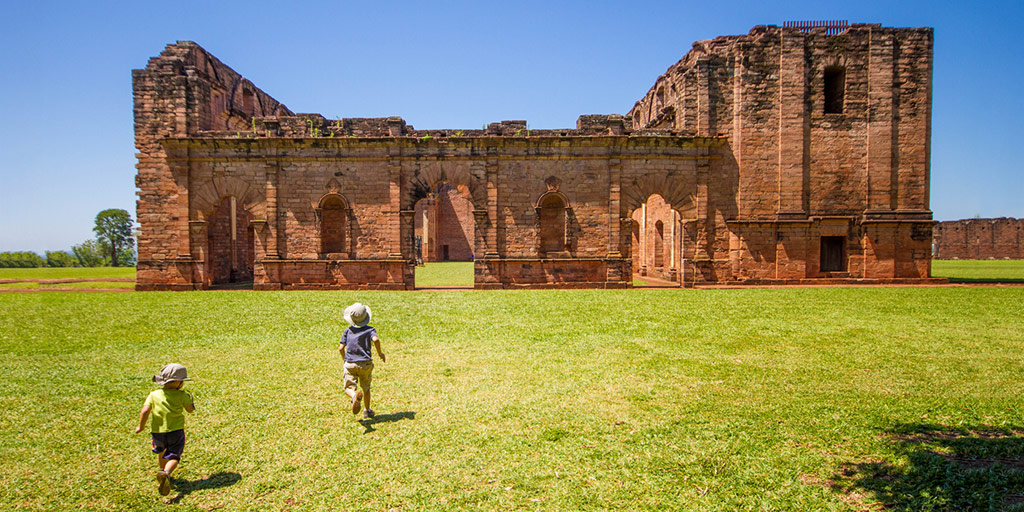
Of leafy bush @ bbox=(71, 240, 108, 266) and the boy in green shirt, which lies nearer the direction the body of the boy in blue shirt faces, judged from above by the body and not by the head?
the leafy bush

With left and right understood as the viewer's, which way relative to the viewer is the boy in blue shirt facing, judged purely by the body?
facing away from the viewer

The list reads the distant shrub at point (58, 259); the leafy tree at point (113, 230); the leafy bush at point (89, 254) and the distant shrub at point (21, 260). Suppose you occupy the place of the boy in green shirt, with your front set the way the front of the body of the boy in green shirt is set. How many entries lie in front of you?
4

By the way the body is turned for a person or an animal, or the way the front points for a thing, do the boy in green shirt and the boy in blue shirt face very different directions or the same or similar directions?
same or similar directions

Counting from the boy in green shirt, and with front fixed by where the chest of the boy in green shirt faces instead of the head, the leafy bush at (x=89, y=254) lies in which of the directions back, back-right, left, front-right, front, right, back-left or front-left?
front

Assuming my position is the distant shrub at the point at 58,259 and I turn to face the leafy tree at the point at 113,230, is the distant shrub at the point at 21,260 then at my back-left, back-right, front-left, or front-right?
back-left

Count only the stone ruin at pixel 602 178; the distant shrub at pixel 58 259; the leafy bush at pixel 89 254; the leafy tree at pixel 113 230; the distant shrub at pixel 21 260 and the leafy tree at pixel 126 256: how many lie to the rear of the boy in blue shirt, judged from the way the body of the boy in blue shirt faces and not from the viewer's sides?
0

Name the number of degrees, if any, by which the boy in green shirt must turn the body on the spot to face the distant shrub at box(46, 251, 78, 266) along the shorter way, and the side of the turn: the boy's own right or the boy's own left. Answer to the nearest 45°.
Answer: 0° — they already face it

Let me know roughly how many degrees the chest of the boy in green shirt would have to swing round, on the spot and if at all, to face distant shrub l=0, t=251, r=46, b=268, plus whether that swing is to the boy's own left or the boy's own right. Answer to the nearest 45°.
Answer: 0° — they already face it

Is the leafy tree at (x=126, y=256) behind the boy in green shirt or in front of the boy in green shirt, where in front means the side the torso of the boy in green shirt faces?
in front

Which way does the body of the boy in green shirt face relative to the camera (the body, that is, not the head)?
away from the camera

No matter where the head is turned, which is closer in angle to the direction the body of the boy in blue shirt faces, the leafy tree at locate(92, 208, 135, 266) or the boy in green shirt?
the leafy tree

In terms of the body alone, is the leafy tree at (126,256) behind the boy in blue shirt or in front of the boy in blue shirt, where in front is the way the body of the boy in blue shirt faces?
in front

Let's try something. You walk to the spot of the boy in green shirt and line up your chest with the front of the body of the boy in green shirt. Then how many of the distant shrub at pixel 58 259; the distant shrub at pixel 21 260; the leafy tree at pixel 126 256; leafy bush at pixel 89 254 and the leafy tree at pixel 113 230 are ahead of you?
5

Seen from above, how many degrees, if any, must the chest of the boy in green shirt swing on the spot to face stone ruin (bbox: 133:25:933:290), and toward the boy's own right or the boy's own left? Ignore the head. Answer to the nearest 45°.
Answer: approximately 45° to the boy's own right

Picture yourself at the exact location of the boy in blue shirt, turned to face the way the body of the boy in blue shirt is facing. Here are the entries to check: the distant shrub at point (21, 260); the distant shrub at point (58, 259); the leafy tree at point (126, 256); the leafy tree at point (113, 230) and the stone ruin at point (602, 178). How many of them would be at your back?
0

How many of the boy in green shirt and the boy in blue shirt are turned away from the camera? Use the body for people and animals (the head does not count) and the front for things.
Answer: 2
